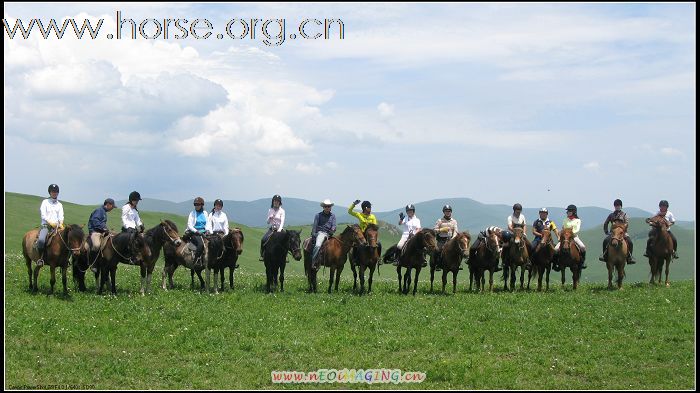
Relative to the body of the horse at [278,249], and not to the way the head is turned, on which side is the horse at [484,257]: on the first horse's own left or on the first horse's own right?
on the first horse's own left

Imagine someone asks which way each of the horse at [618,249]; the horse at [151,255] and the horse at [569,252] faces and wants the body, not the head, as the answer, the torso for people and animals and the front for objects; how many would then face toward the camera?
2

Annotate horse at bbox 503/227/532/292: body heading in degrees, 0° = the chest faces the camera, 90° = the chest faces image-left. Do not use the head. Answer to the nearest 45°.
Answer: approximately 0°

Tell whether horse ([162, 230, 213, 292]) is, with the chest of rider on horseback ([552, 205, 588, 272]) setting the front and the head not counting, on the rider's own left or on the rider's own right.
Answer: on the rider's own right

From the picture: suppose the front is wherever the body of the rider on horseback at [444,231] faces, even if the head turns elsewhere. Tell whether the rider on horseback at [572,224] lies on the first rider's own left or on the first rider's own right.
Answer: on the first rider's own left

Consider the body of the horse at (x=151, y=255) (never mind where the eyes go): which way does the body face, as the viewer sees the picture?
to the viewer's right

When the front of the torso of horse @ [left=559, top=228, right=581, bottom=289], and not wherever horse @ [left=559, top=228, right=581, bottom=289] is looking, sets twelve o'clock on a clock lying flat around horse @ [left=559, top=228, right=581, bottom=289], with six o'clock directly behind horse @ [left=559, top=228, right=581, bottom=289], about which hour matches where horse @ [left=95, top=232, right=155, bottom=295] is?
horse @ [left=95, top=232, right=155, bottom=295] is roughly at 2 o'clock from horse @ [left=559, top=228, right=581, bottom=289].

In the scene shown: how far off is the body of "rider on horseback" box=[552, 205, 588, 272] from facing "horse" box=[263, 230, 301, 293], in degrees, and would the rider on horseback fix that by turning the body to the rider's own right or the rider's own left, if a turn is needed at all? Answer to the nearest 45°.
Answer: approximately 45° to the rider's own right

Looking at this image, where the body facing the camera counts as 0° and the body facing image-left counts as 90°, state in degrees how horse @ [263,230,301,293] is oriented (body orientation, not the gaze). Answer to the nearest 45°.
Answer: approximately 315°
